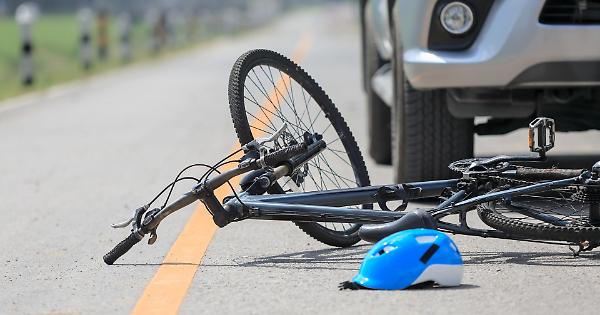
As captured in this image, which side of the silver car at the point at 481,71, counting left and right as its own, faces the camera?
front

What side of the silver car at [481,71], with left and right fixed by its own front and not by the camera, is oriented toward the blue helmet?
front

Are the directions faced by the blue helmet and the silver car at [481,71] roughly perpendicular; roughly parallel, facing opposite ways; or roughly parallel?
roughly perpendicular

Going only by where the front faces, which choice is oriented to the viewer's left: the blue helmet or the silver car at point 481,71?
the blue helmet

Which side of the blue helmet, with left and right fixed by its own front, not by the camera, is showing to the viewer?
left

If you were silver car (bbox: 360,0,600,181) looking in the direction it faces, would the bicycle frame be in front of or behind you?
in front
